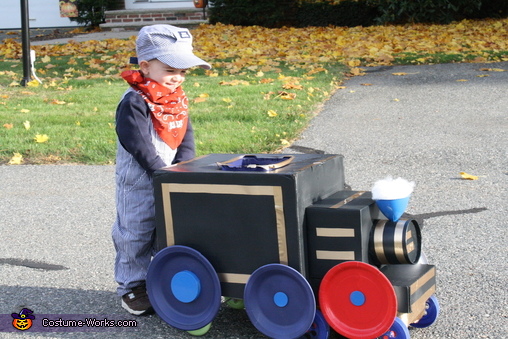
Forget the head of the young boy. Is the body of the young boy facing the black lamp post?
no

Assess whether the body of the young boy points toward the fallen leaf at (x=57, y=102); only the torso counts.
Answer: no

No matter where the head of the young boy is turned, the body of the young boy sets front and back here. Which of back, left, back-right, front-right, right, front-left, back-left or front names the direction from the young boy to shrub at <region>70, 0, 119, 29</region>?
back-left

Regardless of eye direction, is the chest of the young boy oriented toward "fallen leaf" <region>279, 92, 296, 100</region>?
no

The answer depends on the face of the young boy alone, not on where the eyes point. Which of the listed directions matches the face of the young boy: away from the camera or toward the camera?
toward the camera

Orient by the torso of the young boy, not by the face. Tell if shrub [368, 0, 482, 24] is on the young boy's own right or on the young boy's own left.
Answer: on the young boy's own left

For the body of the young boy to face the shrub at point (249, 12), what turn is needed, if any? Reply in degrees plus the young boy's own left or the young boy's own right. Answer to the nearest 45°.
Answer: approximately 135° to the young boy's own left

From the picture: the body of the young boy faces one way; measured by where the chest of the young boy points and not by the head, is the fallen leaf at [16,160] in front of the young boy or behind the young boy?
behind

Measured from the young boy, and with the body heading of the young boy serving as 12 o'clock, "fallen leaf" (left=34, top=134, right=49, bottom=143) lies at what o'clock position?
The fallen leaf is roughly at 7 o'clock from the young boy.

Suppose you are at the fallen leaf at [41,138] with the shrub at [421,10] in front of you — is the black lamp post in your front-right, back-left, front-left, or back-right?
front-left

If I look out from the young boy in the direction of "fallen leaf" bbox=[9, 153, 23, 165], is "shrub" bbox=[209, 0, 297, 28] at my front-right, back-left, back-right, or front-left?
front-right

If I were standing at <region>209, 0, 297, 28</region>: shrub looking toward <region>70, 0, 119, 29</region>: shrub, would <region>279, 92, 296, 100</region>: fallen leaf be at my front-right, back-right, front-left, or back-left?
back-left

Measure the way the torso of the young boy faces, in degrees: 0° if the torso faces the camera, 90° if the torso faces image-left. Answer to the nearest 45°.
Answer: approximately 315°

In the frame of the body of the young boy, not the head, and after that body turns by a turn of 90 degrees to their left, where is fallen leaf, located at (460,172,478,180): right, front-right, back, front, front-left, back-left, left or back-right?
front

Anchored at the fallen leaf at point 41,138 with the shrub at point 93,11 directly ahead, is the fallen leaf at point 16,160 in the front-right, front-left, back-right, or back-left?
back-left
